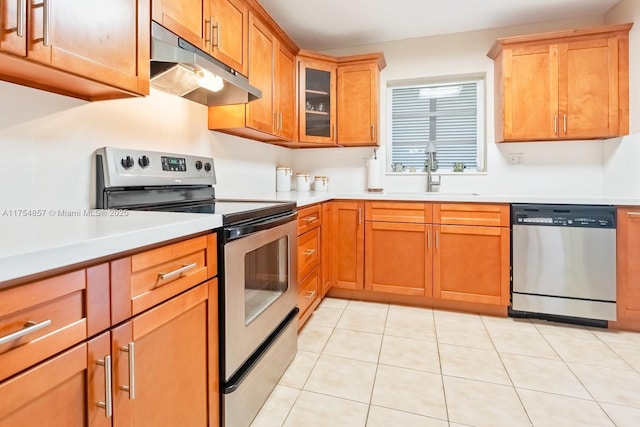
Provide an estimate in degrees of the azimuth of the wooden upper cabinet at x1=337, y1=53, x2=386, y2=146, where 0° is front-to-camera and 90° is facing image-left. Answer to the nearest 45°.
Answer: approximately 0°

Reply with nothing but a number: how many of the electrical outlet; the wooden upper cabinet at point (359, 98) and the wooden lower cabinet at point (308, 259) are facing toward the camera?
2

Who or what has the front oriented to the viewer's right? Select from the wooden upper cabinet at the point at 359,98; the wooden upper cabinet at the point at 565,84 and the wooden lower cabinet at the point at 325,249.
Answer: the wooden lower cabinet

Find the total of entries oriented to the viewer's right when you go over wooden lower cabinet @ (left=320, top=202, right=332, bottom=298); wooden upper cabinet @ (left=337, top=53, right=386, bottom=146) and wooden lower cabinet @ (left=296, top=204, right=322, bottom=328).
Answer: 2

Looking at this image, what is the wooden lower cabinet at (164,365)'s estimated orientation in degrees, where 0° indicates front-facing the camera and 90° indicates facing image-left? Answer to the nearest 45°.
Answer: approximately 315°

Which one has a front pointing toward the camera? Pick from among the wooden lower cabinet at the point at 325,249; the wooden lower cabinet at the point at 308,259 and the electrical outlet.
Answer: the electrical outlet

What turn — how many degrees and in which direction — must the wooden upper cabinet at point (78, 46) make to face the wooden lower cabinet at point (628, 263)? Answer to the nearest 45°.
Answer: approximately 45° to its left

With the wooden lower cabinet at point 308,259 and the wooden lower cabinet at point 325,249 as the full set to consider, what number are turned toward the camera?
0

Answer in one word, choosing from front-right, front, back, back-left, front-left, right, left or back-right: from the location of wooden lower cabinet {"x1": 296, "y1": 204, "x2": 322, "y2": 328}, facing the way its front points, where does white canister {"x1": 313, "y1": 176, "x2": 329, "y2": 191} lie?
left

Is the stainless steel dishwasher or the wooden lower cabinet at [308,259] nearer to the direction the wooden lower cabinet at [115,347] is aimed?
the stainless steel dishwasher

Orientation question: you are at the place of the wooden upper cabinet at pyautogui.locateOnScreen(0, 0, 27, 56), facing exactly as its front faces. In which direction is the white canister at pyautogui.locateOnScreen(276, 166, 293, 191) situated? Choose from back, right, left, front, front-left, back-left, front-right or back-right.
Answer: left

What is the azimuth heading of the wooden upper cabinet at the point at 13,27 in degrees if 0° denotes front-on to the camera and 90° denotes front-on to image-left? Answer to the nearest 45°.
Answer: approximately 315°

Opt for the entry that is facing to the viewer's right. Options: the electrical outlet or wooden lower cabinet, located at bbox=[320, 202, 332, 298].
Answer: the wooden lower cabinet

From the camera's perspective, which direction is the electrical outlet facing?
toward the camera

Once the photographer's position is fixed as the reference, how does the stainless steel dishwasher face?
facing the viewer and to the left of the viewer
